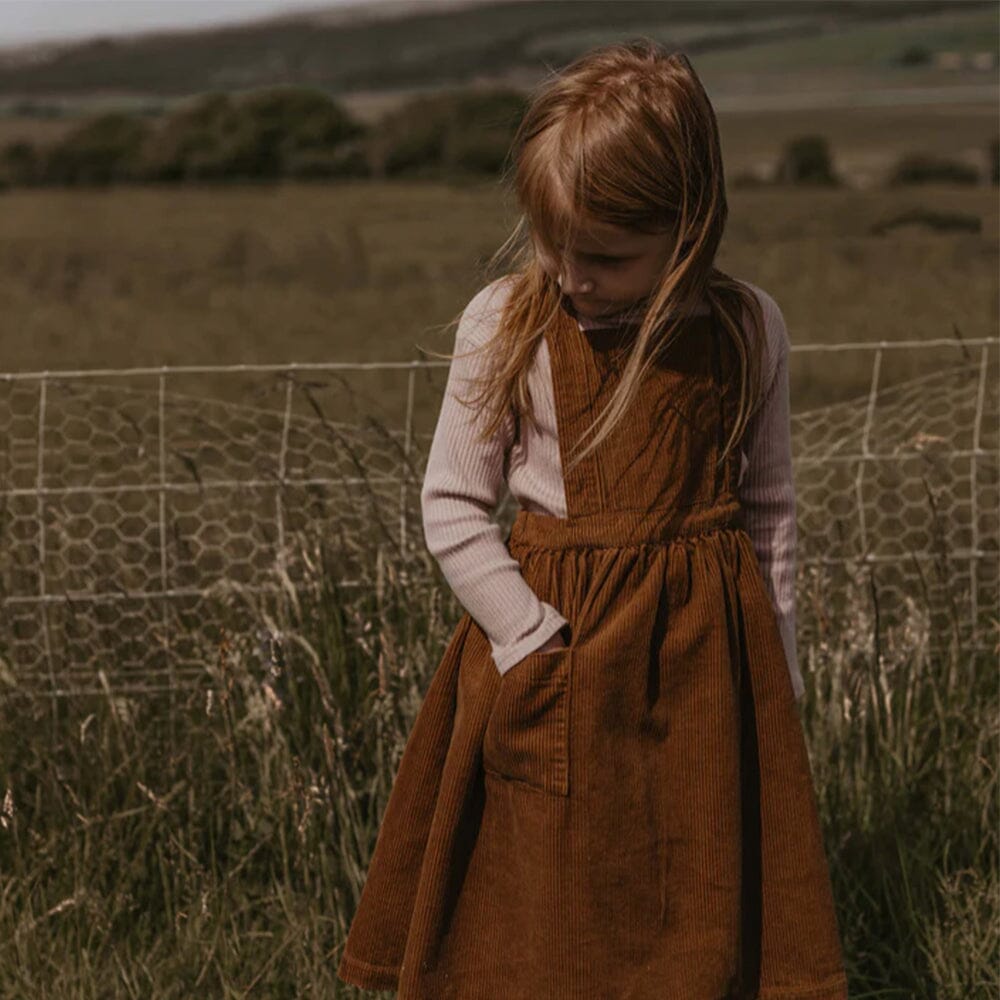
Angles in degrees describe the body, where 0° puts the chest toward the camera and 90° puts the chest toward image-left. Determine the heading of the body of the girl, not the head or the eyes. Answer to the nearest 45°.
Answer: approximately 0°

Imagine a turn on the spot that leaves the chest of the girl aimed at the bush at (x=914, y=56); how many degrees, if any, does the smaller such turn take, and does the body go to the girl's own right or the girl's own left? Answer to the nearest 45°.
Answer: approximately 180°

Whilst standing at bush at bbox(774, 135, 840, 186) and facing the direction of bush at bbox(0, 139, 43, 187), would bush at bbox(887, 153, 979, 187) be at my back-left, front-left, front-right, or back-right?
back-left

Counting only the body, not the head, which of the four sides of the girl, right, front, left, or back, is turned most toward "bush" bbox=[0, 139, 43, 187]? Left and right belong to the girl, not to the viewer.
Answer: back

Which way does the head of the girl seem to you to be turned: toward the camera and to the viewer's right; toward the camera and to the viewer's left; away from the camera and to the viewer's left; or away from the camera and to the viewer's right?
toward the camera and to the viewer's left

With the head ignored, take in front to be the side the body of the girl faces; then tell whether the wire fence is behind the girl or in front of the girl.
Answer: behind

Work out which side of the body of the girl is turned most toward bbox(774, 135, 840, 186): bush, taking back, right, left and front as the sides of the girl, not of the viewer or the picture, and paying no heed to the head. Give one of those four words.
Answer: back

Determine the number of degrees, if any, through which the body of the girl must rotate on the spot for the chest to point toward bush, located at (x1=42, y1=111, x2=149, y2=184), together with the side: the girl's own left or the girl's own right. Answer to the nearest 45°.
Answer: approximately 180°

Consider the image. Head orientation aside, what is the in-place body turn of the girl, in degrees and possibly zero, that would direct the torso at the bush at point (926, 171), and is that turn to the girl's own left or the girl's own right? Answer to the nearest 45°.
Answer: approximately 180°
